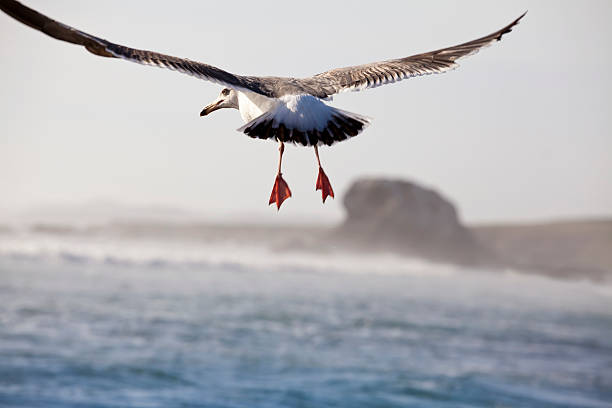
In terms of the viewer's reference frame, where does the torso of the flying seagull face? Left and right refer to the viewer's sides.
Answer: facing away from the viewer and to the left of the viewer
